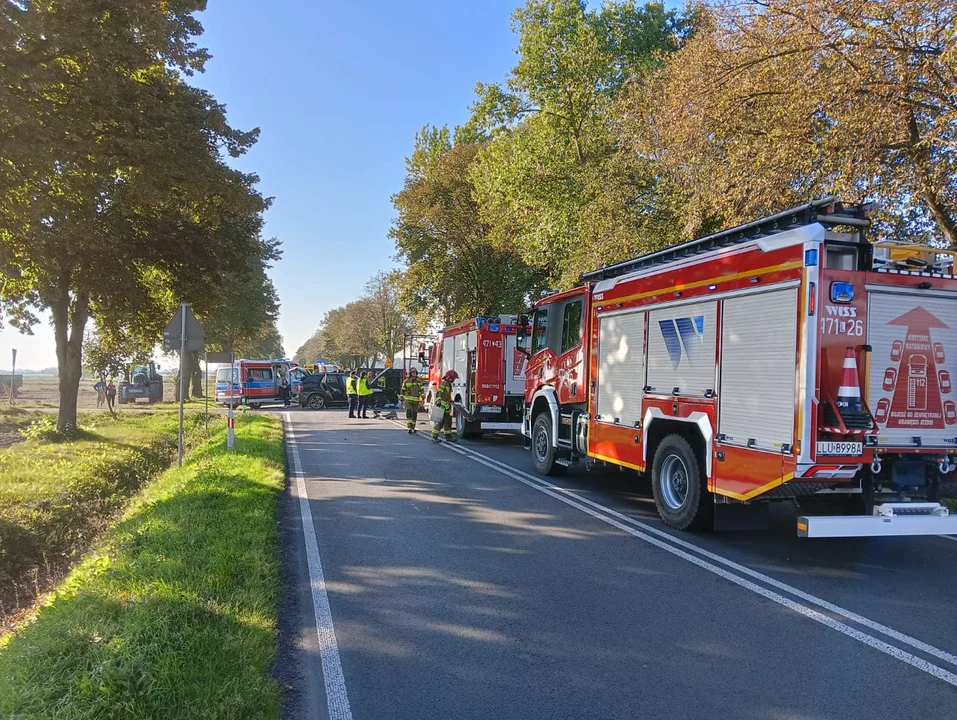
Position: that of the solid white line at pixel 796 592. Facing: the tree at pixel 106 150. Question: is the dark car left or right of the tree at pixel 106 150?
right

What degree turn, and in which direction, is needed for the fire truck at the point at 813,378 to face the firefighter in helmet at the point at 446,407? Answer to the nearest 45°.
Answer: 0° — it already faces them

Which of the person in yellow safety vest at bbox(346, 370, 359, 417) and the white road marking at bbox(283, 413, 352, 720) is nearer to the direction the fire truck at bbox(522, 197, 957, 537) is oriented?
the person in yellow safety vest

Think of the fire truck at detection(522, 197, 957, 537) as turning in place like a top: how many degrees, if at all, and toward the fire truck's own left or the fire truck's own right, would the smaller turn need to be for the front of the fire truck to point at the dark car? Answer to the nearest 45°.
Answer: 0° — it already faces it

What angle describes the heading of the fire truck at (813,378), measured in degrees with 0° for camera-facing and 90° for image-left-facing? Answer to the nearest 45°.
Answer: approximately 135°

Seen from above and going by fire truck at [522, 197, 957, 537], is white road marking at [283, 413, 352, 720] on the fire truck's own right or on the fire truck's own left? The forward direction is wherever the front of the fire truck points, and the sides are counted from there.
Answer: on the fire truck's own left
